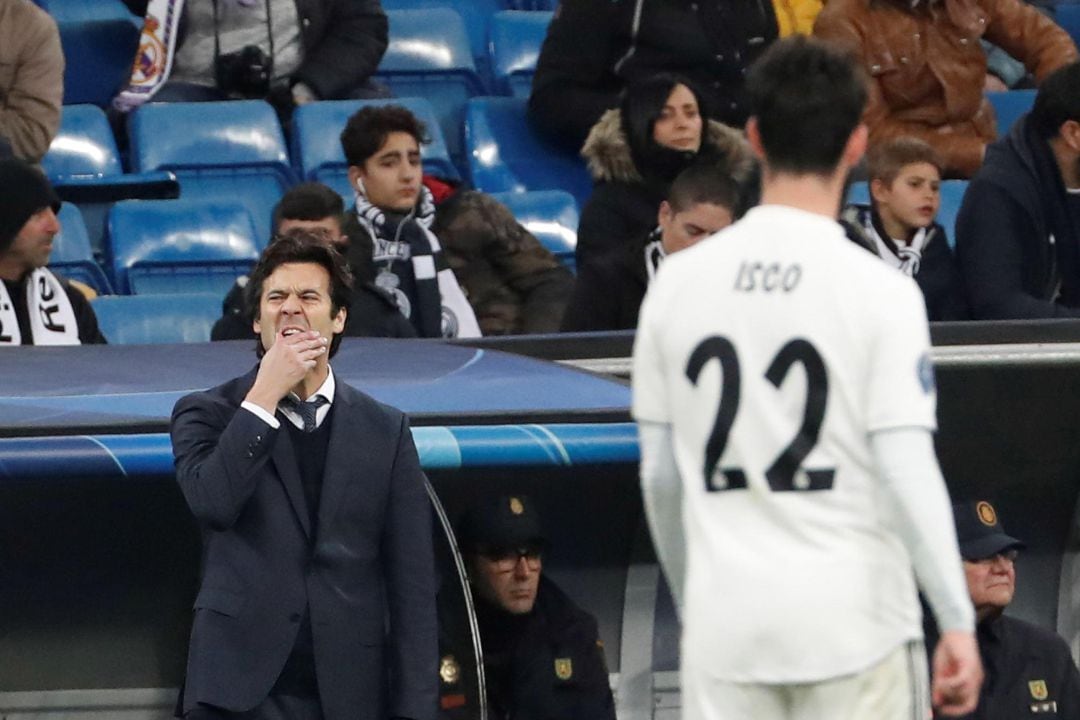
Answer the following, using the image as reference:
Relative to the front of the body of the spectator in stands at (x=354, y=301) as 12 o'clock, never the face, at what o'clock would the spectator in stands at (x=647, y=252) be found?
the spectator in stands at (x=647, y=252) is roughly at 9 o'clock from the spectator in stands at (x=354, y=301).

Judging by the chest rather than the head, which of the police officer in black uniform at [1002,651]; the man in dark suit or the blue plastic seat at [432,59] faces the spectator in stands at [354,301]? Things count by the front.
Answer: the blue plastic seat

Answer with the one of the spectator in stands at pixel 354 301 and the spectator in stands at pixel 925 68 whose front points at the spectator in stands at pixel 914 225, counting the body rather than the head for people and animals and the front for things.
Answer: the spectator in stands at pixel 925 68

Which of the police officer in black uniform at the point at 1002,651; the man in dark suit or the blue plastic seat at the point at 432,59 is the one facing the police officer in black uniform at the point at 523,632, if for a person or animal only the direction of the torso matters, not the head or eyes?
the blue plastic seat

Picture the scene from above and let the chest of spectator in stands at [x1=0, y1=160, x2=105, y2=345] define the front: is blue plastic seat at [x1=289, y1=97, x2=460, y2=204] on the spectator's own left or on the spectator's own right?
on the spectator's own left

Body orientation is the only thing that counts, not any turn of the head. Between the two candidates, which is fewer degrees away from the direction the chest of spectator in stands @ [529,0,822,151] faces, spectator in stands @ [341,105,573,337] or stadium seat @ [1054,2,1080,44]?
the spectator in stands

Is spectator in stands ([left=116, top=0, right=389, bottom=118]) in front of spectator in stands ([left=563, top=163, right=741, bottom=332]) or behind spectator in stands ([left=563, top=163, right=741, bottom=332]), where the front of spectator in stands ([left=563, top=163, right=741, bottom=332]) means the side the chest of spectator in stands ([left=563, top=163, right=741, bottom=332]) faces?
behind

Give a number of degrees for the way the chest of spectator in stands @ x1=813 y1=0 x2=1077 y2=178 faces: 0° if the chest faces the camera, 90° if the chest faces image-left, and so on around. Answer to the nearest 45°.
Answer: approximately 0°

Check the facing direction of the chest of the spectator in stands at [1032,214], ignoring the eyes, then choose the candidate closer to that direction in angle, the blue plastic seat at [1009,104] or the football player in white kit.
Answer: the football player in white kit

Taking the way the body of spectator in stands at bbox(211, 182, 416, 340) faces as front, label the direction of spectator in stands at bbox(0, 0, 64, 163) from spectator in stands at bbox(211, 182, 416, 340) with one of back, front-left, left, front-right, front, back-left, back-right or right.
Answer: back-right

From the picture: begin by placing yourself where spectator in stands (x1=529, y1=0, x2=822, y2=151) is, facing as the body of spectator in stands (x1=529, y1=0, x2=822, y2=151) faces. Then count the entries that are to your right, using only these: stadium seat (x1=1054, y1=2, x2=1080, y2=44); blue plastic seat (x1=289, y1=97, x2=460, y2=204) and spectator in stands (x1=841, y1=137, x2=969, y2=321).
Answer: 1
